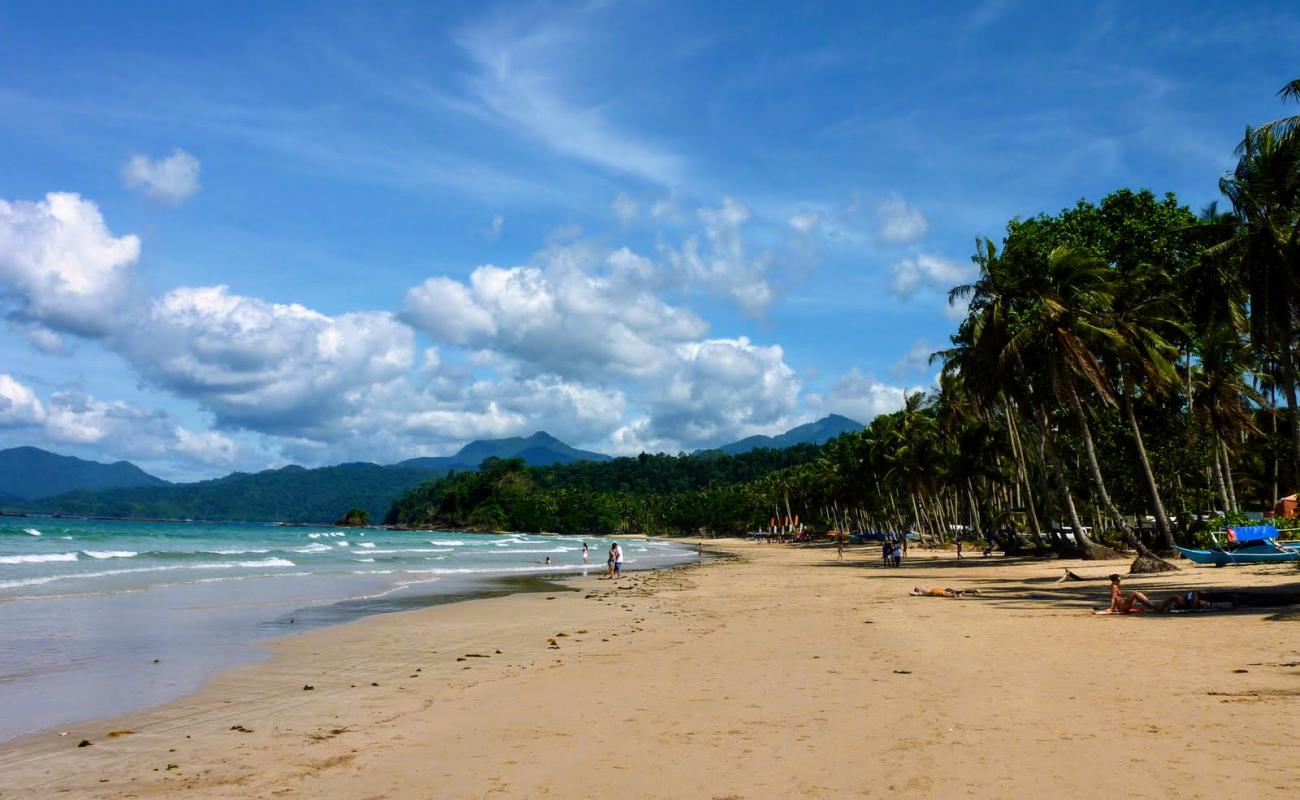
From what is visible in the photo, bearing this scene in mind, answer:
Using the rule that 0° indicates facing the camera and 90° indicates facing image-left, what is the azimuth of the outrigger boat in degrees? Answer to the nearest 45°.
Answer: approximately 90°

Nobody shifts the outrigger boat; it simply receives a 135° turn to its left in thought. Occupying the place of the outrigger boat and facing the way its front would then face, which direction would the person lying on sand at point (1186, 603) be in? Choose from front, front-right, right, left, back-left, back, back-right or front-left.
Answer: front-right

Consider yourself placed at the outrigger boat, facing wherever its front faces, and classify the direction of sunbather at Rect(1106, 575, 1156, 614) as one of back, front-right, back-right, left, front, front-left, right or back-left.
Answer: left

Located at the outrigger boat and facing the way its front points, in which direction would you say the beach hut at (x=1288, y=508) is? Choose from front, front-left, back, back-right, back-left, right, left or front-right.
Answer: right

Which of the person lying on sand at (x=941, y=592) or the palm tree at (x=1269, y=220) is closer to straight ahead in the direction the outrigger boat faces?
the person lying on sand

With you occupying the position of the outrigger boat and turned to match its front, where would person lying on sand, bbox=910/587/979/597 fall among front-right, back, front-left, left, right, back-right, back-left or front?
front-left

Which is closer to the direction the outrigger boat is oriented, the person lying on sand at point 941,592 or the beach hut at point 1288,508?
the person lying on sand
